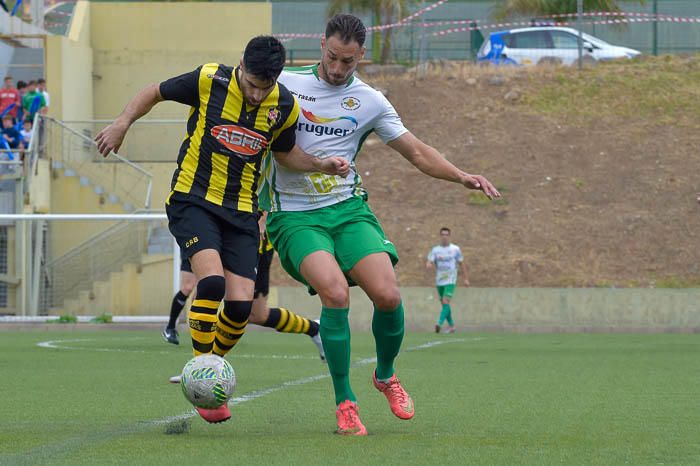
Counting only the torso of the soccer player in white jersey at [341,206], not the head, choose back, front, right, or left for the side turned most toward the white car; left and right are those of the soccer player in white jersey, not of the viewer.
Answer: back

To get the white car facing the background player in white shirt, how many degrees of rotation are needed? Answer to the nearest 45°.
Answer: approximately 90° to its right

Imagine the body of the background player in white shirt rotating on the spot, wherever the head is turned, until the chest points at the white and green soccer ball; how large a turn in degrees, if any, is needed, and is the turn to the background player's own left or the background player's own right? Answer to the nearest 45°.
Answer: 0° — they already face it

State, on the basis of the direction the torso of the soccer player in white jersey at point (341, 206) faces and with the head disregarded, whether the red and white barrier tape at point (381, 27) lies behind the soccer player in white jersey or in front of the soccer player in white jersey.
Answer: behind

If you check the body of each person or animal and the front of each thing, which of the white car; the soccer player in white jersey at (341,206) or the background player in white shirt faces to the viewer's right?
the white car

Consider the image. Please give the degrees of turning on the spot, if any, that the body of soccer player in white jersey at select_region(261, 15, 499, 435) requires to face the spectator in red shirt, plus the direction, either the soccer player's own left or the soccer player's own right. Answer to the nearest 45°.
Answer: approximately 180°

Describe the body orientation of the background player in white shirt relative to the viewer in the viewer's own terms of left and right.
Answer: facing the viewer

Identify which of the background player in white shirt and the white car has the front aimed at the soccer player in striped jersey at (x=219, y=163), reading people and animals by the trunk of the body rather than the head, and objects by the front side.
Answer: the background player in white shirt

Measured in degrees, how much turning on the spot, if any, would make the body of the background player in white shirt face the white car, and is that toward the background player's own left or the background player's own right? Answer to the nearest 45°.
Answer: approximately 180°

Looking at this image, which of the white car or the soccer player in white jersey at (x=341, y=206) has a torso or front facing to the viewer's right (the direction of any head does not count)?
the white car

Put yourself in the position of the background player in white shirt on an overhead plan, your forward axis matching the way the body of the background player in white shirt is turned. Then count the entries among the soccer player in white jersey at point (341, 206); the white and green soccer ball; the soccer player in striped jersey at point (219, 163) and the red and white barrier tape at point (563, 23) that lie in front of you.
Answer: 3

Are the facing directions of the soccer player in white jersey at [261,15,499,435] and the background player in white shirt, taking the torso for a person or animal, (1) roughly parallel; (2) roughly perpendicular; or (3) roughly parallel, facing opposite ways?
roughly parallel

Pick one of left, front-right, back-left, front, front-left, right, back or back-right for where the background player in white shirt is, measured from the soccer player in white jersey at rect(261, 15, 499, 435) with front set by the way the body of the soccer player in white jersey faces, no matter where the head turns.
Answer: back

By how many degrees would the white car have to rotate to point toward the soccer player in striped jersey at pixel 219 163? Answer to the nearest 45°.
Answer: approximately 90° to its right

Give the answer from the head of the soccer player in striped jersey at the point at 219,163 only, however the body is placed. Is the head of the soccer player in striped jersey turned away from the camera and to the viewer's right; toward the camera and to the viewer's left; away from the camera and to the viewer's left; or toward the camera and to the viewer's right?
toward the camera and to the viewer's right

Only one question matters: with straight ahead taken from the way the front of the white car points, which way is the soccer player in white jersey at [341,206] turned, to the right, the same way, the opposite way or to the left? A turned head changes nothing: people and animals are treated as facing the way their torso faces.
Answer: to the right

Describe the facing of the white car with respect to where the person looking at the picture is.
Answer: facing to the right of the viewer

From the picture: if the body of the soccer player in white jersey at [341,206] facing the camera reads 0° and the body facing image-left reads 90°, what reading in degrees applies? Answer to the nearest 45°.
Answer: approximately 0°
